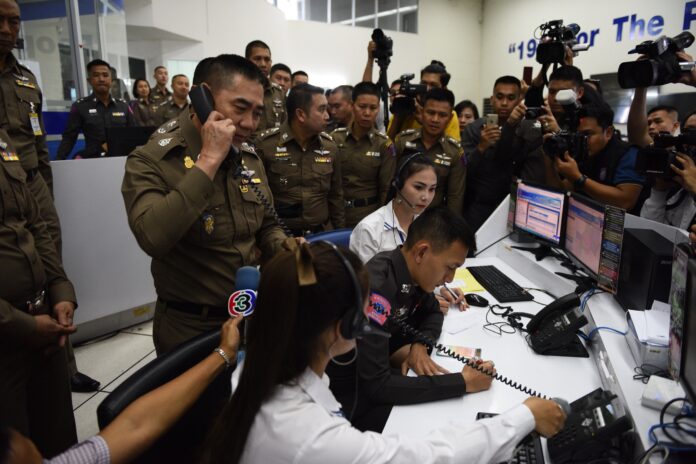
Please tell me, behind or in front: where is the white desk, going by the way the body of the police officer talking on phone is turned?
in front

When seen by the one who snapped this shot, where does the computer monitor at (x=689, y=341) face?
facing the viewer and to the left of the viewer

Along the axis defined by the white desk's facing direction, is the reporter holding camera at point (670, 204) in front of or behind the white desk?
behind

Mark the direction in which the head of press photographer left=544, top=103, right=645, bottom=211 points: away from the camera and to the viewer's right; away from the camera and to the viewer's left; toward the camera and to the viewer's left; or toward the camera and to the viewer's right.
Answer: toward the camera and to the viewer's left

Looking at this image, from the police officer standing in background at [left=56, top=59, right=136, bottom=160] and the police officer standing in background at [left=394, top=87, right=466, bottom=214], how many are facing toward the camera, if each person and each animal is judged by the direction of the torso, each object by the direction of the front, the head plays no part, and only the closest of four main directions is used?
2

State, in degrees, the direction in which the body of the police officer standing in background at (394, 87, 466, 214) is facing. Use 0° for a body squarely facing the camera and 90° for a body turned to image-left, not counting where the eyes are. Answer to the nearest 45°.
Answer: approximately 0°

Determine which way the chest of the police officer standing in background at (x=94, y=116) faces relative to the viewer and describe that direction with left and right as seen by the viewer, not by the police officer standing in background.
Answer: facing the viewer

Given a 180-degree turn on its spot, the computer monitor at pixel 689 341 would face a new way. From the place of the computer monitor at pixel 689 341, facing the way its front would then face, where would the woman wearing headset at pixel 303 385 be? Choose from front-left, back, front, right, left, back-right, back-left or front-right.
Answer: back

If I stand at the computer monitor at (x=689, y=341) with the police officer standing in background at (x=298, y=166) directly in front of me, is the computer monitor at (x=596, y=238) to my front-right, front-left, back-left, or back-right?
front-right

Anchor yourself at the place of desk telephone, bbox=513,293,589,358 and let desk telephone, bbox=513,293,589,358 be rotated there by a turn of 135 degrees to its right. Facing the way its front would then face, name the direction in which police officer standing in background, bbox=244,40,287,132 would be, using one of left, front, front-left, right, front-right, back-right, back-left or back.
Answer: front-left

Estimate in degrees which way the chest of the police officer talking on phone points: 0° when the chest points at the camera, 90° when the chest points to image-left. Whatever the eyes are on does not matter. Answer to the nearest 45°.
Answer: approximately 315°
